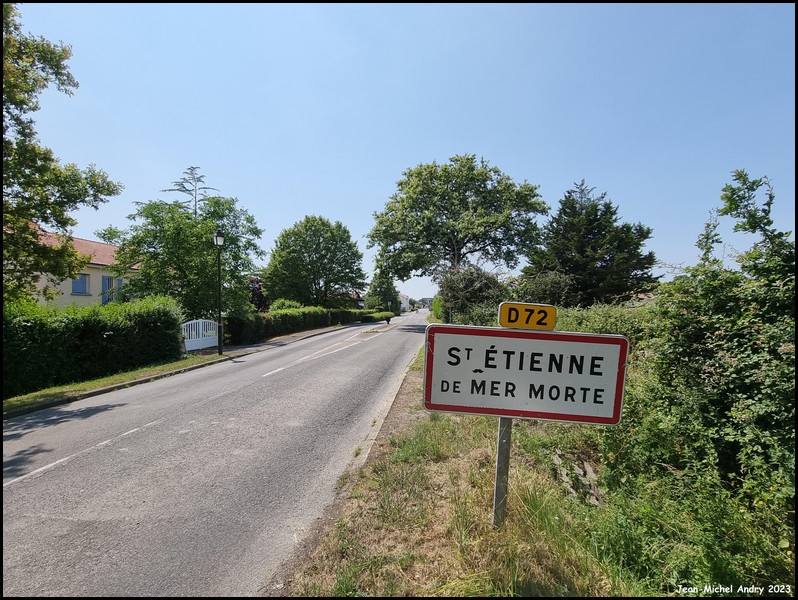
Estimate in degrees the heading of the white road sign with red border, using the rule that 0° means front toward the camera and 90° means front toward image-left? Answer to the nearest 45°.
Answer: approximately 0°

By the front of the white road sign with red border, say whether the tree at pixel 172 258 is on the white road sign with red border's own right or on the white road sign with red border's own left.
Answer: on the white road sign with red border's own right

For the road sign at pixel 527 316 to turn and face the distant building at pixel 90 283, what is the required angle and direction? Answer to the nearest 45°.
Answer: approximately 135° to its right

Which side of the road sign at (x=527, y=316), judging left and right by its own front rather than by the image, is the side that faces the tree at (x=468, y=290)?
back

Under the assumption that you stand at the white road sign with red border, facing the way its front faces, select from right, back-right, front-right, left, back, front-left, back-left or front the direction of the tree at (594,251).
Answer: back

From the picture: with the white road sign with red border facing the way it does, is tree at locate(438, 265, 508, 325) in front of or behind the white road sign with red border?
behind

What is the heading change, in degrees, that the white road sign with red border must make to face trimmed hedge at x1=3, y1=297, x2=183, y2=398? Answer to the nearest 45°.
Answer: approximately 90° to its right

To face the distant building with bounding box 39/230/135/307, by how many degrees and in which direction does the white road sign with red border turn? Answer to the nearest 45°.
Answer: approximately 135° to its right

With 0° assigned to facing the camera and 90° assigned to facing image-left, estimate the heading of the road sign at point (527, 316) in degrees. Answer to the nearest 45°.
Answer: approximately 0°

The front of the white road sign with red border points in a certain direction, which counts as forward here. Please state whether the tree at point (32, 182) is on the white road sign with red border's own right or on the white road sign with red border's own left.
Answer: on the white road sign with red border's own right

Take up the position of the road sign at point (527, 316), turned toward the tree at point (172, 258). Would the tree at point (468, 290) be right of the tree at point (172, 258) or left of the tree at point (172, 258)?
right
